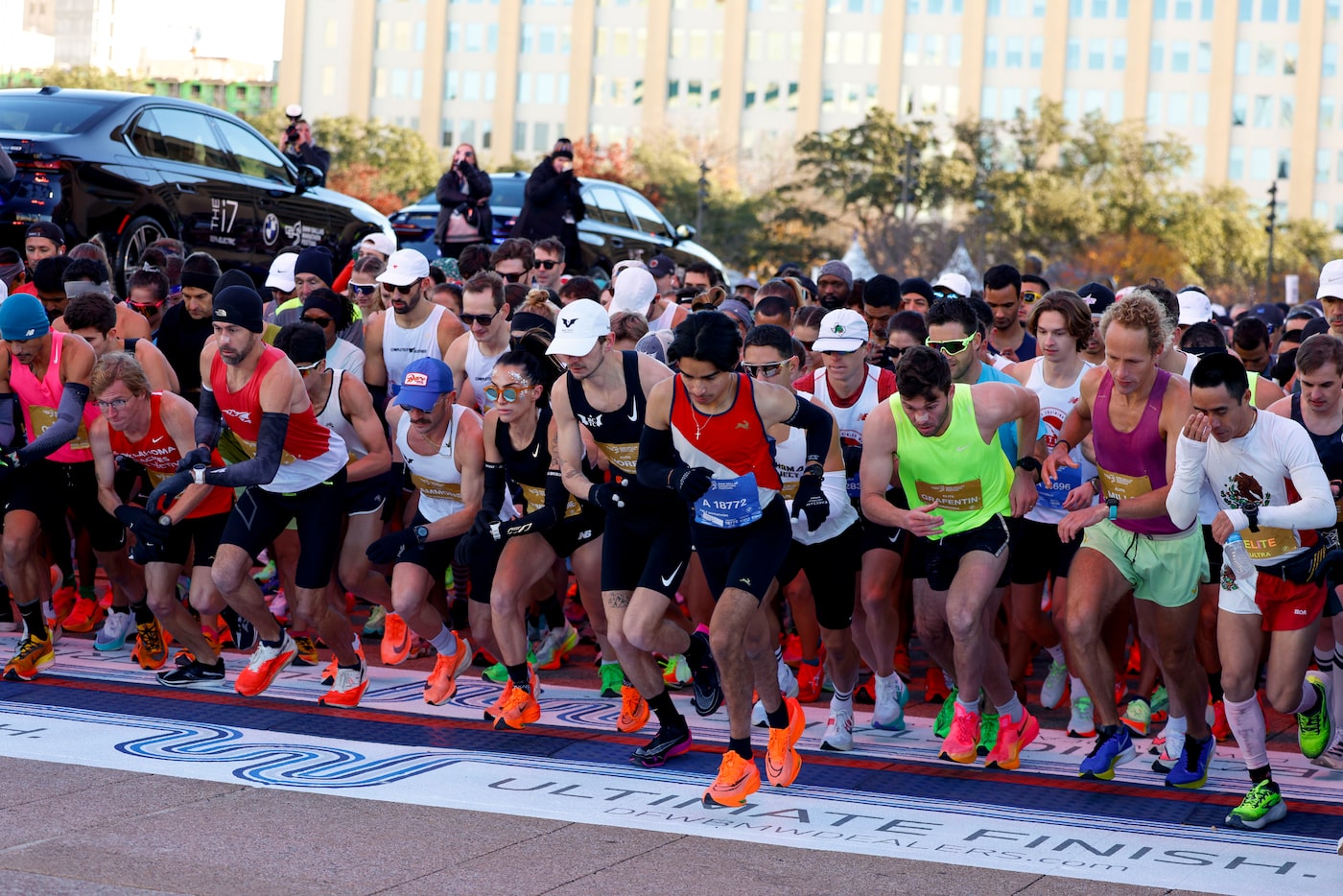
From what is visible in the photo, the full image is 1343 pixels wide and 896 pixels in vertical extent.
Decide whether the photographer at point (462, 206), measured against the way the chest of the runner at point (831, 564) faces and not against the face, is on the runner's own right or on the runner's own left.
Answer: on the runner's own right

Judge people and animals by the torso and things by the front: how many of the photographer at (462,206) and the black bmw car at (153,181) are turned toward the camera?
1

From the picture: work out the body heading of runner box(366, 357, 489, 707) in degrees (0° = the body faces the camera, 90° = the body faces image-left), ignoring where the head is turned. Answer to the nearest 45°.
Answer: approximately 45°

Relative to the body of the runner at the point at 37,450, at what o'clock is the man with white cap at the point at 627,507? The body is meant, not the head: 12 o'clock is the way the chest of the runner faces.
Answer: The man with white cap is roughly at 9 o'clock from the runner.

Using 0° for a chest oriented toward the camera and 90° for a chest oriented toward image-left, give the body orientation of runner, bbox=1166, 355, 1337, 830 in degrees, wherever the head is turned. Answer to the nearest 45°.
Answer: approximately 45°

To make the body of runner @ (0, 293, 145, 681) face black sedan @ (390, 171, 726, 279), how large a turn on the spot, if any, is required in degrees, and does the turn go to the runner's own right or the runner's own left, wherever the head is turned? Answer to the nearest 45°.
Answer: approximately 180°

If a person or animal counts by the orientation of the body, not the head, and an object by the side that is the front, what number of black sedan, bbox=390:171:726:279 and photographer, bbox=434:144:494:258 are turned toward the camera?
1

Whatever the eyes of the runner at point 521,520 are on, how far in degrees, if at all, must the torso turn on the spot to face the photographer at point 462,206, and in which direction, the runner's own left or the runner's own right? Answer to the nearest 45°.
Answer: approximately 135° to the runner's own right
